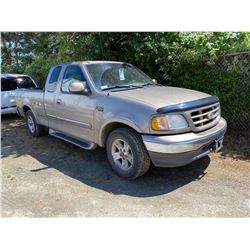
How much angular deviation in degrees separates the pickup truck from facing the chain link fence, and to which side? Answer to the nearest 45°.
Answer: approximately 90° to its left

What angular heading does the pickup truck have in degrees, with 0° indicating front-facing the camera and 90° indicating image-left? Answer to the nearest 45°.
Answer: approximately 315°

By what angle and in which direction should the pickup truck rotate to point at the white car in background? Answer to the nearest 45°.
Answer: approximately 180°
